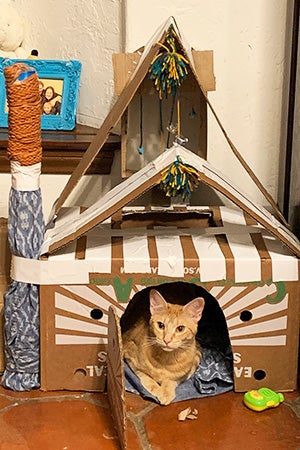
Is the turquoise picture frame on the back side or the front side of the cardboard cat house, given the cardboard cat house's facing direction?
on the back side

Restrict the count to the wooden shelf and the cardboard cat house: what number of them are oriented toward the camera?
2

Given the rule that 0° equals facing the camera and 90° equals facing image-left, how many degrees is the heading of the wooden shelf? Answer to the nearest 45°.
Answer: approximately 0°

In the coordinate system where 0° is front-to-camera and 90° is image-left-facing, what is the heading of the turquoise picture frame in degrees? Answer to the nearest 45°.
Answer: approximately 0°
